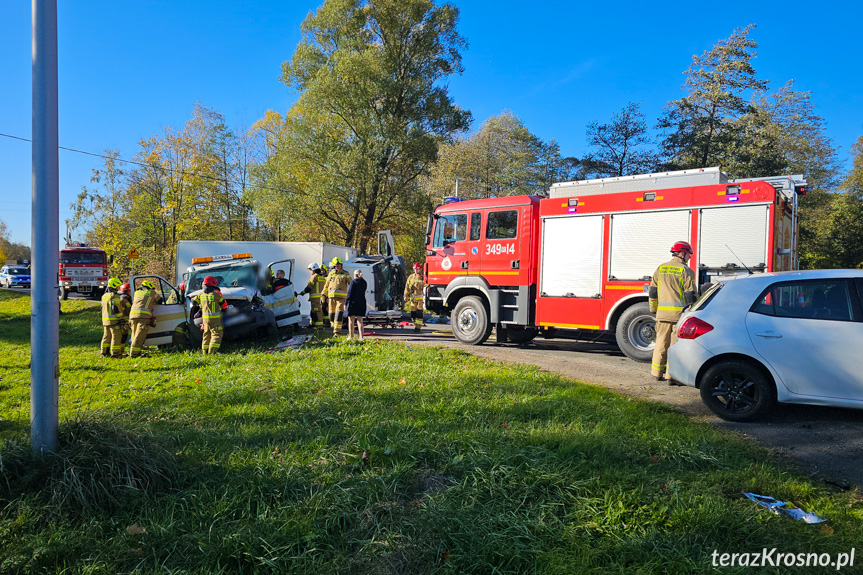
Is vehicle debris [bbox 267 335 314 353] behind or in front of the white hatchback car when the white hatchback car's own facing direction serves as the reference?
behind

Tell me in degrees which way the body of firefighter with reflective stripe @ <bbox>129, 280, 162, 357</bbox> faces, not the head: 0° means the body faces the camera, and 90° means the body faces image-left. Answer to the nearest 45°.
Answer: approximately 225°

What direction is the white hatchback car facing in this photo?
to the viewer's right
